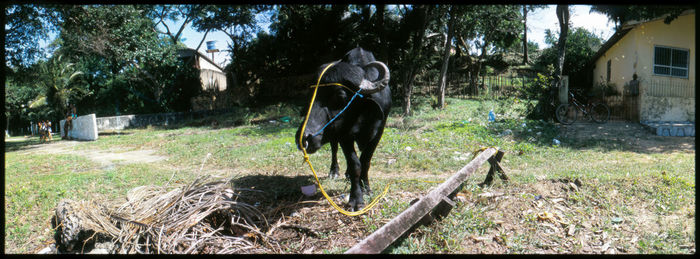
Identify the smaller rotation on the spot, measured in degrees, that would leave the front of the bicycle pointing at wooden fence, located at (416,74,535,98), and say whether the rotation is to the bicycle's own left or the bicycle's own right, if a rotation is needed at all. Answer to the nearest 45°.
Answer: approximately 45° to the bicycle's own right

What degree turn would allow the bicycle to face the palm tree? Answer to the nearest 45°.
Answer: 0° — it already faces it

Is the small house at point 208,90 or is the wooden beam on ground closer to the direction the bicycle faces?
the small house

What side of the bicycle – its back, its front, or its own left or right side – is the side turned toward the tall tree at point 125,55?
front

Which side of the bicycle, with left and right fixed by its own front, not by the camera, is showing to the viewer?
left

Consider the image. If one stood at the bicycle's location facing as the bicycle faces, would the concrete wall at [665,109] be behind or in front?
behind

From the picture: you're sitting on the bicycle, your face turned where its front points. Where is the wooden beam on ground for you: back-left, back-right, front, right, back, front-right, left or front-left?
left

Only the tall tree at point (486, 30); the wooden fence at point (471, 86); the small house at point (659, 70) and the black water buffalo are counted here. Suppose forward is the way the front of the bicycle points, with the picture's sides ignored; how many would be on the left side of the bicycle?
1

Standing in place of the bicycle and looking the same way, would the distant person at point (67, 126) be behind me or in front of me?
in front

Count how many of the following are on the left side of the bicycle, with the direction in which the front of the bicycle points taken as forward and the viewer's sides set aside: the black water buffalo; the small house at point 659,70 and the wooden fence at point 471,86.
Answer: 1

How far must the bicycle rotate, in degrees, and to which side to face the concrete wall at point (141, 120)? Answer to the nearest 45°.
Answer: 0° — it already faces it
